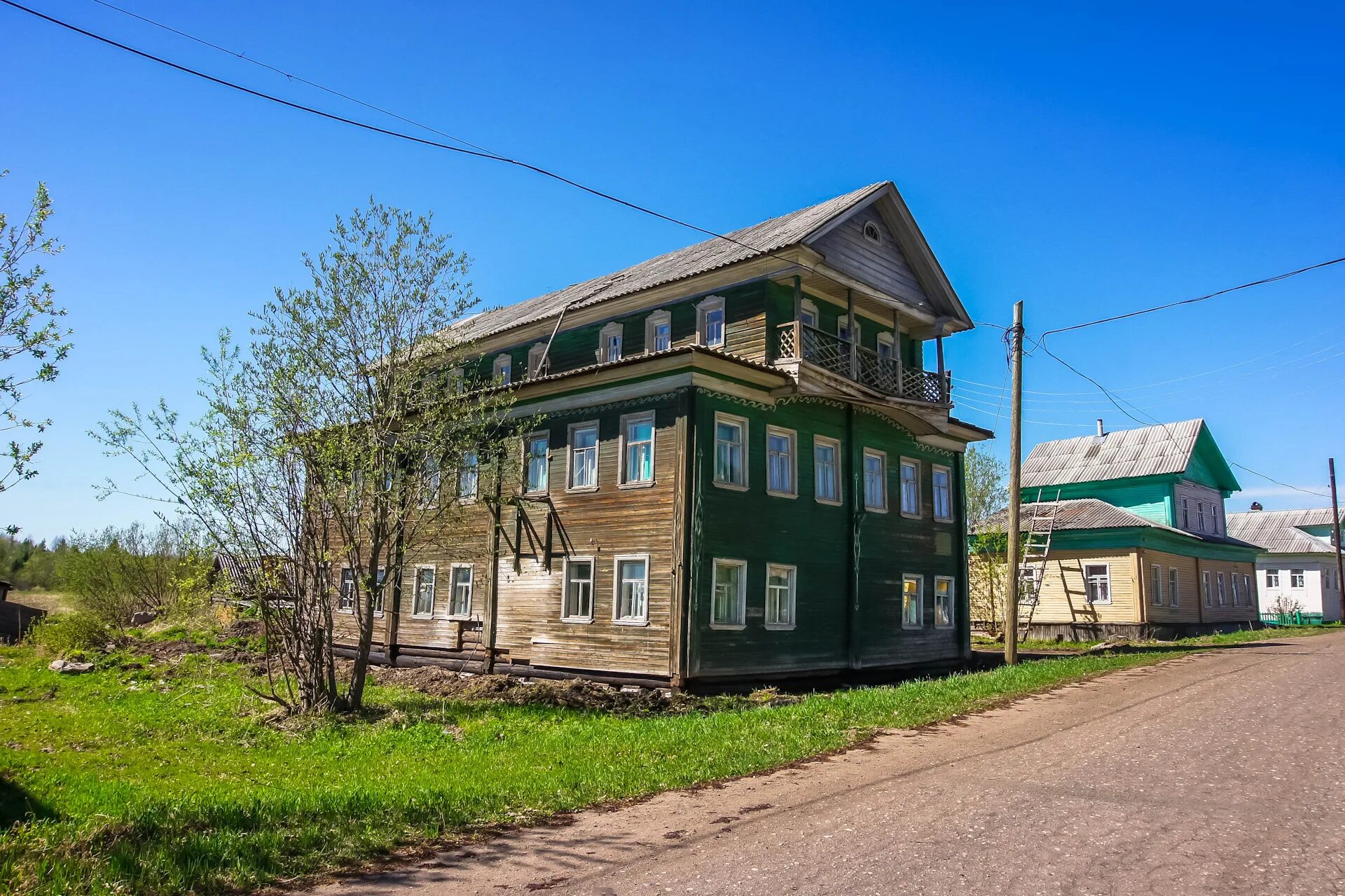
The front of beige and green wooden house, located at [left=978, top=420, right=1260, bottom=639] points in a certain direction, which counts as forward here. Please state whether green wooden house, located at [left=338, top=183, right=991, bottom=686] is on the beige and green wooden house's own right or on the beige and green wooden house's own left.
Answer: on the beige and green wooden house's own right

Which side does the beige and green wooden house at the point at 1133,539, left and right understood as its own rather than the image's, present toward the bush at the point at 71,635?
right

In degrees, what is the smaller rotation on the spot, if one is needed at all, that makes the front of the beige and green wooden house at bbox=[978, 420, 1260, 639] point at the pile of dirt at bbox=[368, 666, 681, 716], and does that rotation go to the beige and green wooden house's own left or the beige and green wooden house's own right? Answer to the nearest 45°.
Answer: approximately 45° to the beige and green wooden house's own right

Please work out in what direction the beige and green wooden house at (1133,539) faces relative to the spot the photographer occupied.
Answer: facing the viewer and to the right of the viewer

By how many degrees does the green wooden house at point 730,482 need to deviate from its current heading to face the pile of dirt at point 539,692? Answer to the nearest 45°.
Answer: approximately 90° to its right

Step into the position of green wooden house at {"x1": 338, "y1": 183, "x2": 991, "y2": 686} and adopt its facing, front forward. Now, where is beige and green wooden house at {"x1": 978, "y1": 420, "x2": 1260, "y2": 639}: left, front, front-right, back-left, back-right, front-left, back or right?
left

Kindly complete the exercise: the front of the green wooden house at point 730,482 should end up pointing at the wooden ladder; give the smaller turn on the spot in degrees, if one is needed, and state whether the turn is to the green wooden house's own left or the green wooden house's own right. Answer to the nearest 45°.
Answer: approximately 90° to the green wooden house's own left

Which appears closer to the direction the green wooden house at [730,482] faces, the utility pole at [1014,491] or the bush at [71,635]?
the utility pole

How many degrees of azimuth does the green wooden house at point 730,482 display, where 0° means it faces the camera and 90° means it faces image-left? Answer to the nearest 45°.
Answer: approximately 315°
